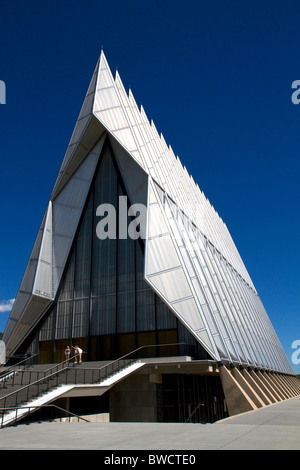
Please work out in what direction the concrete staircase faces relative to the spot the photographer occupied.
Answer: facing the viewer and to the left of the viewer

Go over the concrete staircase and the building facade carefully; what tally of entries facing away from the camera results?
0
